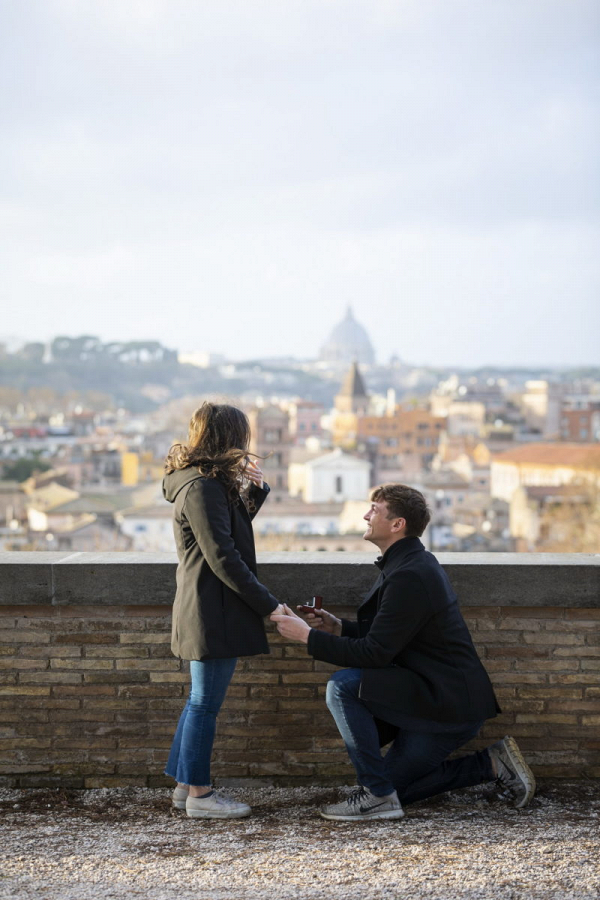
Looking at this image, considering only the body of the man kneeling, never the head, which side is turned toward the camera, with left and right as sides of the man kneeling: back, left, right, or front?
left

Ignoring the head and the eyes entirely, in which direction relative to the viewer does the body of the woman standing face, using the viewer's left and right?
facing to the right of the viewer

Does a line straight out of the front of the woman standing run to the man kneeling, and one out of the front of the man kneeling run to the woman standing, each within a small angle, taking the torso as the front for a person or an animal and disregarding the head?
yes

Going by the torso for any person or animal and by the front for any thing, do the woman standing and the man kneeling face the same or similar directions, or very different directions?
very different directions

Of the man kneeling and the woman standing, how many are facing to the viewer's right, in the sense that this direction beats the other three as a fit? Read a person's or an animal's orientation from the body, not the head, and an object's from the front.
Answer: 1
